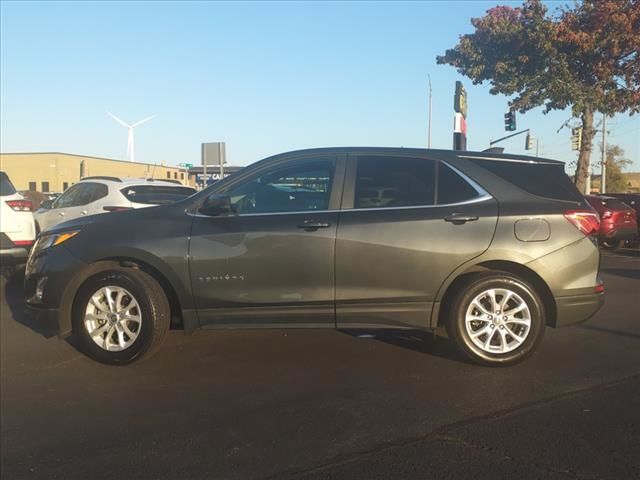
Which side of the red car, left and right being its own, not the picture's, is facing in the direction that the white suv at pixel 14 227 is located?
left

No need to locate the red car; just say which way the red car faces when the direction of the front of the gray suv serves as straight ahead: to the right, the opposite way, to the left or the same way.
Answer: to the right

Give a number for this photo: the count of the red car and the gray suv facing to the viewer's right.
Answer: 0

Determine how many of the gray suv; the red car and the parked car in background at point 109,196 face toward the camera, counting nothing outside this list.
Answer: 0

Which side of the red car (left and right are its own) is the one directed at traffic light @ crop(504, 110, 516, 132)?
front

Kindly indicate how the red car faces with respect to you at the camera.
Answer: facing away from the viewer and to the left of the viewer

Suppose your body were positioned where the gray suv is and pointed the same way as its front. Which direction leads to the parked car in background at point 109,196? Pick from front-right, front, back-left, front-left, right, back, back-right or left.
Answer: front-right

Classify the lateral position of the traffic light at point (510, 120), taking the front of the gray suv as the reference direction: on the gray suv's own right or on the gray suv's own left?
on the gray suv's own right

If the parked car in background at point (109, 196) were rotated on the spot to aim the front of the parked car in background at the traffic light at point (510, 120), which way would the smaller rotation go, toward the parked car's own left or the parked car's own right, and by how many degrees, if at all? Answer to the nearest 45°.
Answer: approximately 90° to the parked car's own right

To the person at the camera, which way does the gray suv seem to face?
facing to the left of the viewer

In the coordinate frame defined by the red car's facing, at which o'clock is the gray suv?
The gray suv is roughly at 8 o'clock from the red car.

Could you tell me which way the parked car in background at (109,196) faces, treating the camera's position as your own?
facing away from the viewer and to the left of the viewer

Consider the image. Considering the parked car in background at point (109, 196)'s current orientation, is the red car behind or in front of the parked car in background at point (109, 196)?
behind

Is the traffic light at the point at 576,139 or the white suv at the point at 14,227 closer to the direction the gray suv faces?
the white suv
